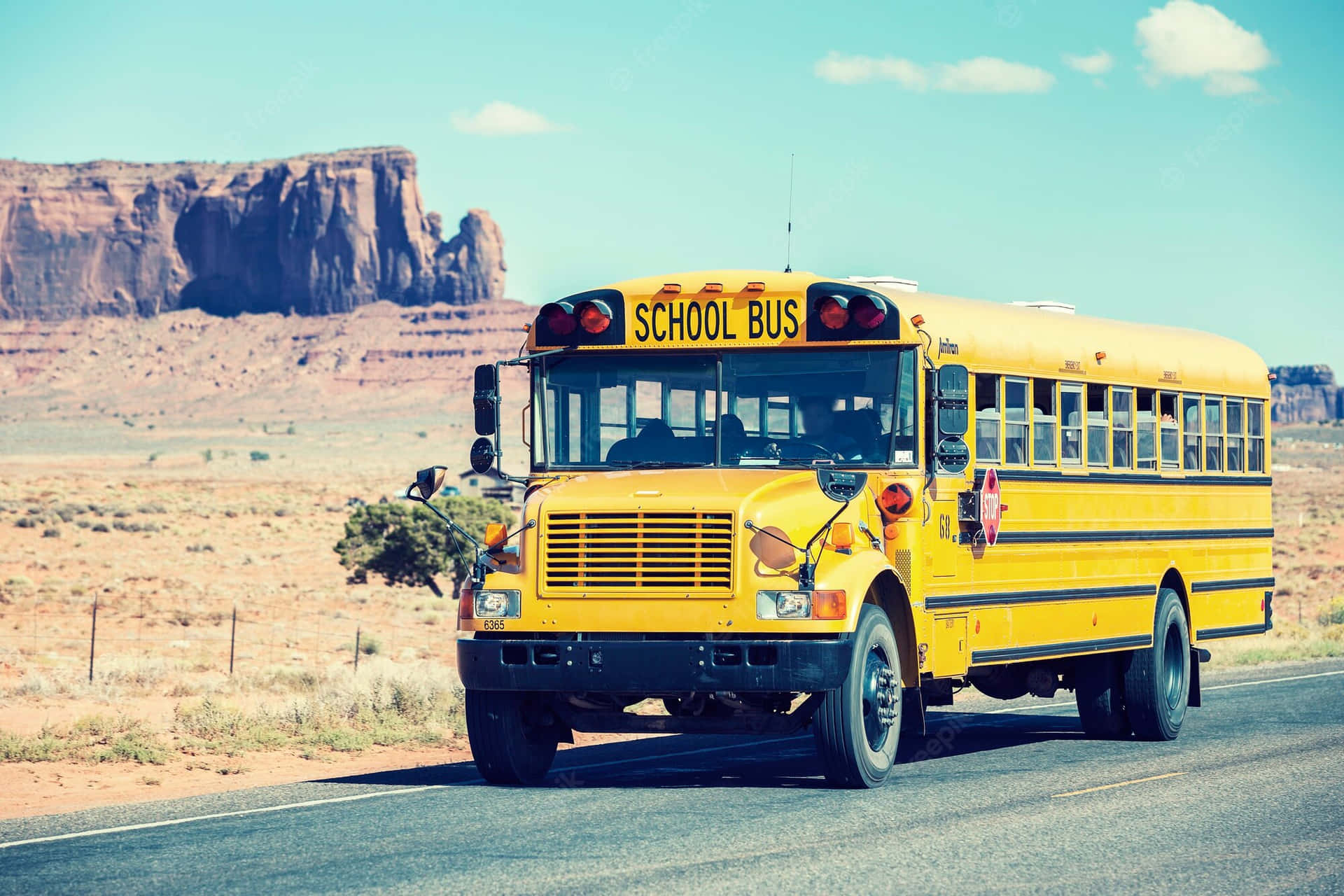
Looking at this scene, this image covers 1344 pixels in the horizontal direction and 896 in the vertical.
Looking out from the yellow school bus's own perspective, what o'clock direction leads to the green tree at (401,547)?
The green tree is roughly at 4 o'clock from the yellow school bus.

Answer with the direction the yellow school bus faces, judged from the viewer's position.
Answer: facing the viewer and to the left of the viewer

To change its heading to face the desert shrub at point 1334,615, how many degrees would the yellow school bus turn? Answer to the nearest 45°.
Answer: approximately 180°

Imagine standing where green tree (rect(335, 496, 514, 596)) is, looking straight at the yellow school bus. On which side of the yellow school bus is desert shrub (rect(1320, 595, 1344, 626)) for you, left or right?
left

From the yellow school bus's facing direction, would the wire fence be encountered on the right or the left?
on its right
